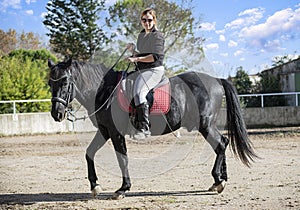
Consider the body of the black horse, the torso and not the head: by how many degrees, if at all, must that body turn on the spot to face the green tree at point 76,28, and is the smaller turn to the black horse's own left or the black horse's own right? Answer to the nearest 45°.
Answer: approximately 90° to the black horse's own right

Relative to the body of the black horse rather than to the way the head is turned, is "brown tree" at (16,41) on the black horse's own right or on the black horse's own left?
on the black horse's own right

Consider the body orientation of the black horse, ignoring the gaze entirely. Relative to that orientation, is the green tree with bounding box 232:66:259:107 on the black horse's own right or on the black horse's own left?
on the black horse's own right

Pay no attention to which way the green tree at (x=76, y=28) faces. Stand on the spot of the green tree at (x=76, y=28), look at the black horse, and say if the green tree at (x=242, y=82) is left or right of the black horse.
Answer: left

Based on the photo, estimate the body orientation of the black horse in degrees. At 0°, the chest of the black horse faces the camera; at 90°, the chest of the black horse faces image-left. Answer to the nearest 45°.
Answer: approximately 90°

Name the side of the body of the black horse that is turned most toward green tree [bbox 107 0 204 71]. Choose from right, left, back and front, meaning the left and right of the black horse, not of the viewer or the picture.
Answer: right
